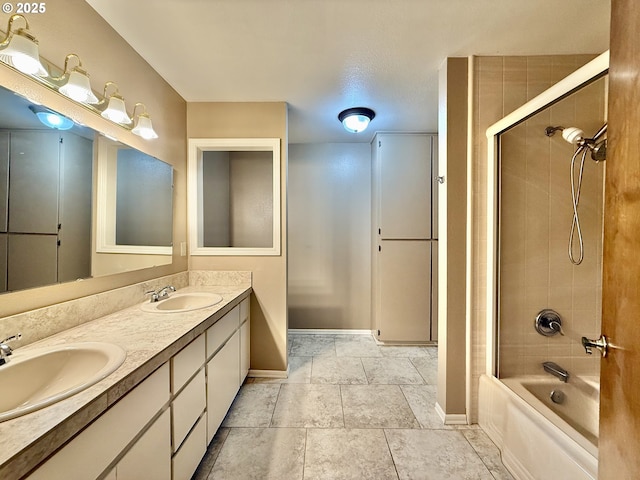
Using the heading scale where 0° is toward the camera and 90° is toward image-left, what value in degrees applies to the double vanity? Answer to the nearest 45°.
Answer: approximately 315°

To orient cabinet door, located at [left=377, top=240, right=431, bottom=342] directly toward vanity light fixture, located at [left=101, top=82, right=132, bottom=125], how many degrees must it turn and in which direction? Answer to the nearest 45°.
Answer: approximately 45° to its right

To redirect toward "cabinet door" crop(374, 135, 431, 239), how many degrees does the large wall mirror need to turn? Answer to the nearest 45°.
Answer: approximately 45° to its left

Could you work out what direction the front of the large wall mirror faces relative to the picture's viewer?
facing the viewer and to the right of the viewer

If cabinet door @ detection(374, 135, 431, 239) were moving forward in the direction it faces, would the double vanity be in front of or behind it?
in front

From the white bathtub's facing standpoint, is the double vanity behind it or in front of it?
in front

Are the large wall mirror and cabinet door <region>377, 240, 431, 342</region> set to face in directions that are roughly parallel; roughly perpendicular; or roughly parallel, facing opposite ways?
roughly perpendicular

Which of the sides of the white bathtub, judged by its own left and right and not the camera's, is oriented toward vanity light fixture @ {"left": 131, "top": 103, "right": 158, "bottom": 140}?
front
